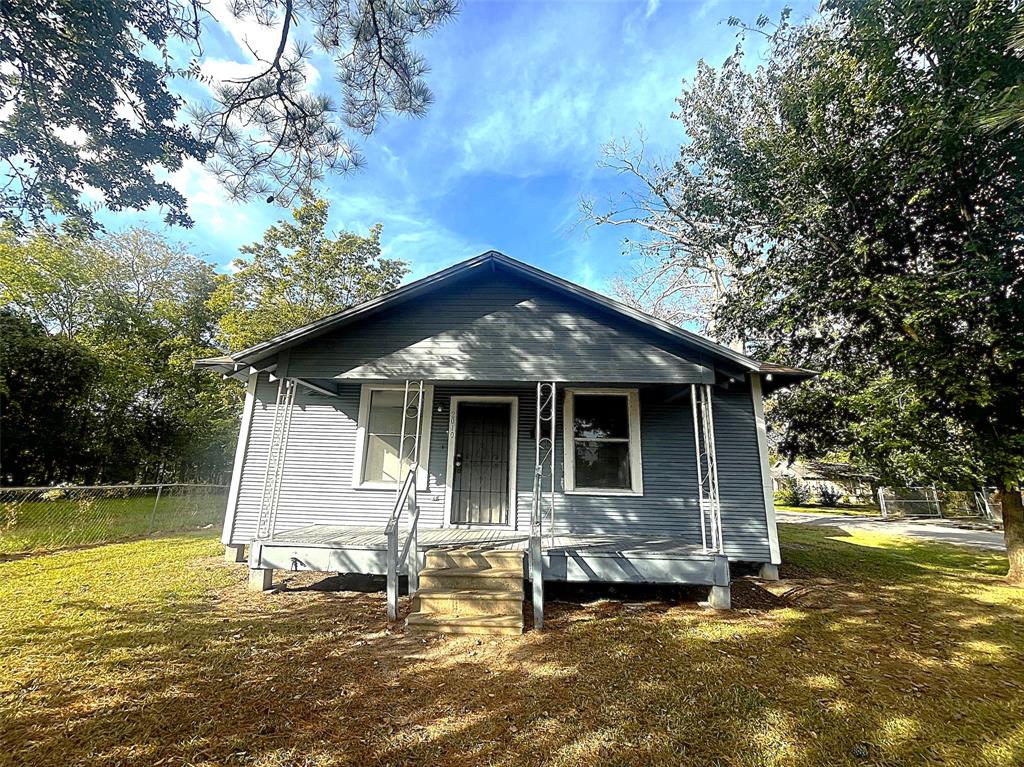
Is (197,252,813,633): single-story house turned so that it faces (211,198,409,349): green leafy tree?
no

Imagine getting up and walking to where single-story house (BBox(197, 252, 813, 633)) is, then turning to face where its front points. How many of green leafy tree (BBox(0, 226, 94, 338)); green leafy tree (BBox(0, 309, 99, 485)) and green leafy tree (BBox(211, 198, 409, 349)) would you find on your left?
0

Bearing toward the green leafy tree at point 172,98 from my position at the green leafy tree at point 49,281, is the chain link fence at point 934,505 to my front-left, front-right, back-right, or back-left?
front-left

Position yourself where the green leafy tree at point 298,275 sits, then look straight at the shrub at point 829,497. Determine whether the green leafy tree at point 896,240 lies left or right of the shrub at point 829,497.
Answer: right

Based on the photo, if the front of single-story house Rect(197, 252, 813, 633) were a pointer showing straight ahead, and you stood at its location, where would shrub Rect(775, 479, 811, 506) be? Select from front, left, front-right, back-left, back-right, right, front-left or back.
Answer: back-left

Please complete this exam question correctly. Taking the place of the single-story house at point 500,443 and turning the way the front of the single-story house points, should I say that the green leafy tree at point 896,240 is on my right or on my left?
on my left

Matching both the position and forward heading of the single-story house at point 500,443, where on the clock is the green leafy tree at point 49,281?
The green leafy tree is roughly at 4 o'clock from the single-story house.

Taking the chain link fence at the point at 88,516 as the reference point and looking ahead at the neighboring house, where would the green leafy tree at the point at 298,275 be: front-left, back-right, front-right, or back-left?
front-left

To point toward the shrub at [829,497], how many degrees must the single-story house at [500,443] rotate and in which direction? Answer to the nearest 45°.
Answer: approximately 135° to its left

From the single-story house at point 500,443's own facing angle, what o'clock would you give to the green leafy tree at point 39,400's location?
The green leafy tree is roughly at 4 o'clock from the single-story house.

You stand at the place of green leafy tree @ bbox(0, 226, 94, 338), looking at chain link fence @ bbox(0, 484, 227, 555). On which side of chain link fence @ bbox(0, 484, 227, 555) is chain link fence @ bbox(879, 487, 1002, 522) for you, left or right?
left

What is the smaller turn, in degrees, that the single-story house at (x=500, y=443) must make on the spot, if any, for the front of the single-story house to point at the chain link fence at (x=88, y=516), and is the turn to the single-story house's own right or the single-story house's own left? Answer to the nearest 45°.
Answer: approximately 90° to the single-story house's own right

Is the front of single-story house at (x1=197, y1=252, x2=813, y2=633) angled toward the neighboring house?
no

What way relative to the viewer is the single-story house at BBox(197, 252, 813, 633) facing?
toward the camera

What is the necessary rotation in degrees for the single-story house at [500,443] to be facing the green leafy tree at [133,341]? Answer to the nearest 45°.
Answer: approximately 135° to its right
